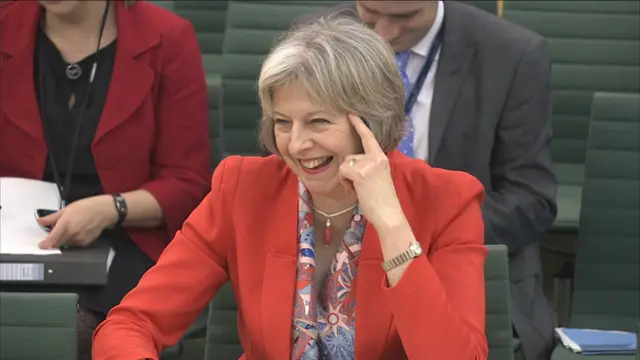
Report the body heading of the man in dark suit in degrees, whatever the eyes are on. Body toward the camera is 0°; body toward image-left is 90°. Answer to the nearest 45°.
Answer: approximately 45°

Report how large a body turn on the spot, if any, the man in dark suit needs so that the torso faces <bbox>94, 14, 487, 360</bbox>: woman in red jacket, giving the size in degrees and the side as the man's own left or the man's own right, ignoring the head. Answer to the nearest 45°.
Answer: approximately 45° to the man's own left

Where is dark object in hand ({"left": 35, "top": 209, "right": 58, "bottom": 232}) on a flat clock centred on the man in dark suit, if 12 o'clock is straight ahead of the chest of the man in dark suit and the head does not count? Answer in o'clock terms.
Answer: The dark object in hand is roughly at 1 o'clock from the man in dark suit.

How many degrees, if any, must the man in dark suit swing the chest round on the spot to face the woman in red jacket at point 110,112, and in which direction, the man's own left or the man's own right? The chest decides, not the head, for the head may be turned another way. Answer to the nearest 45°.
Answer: approximately 45° to the man's own right
